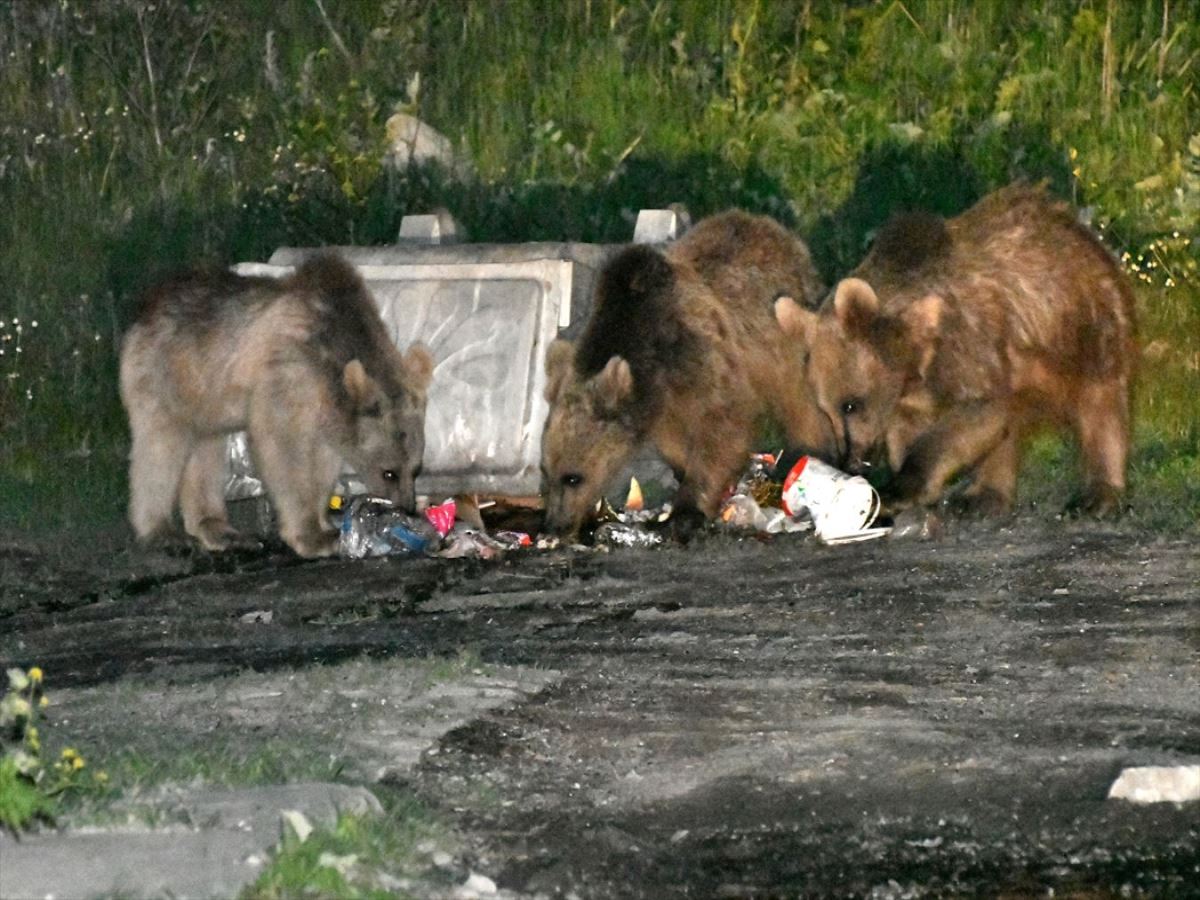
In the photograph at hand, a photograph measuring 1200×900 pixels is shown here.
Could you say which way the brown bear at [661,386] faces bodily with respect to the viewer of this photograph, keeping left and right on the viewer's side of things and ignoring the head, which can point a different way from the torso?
facing the viewer and to the left of the viewer

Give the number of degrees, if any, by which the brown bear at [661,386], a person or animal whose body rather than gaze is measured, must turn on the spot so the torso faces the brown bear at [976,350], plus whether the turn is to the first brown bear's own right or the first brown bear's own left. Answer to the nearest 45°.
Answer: approximately 135° to the first brown bear's own left

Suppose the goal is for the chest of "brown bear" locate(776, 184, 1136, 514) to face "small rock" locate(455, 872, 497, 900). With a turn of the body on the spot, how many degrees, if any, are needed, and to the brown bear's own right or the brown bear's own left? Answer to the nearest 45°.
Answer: approximately 45° to the brown bear's own left

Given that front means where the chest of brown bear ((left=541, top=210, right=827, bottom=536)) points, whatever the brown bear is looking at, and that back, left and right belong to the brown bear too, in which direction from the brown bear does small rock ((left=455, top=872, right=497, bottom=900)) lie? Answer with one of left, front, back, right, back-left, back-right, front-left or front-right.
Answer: front-left

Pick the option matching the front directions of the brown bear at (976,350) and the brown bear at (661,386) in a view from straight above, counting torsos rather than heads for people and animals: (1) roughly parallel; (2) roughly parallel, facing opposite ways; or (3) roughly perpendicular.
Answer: roughly parallel

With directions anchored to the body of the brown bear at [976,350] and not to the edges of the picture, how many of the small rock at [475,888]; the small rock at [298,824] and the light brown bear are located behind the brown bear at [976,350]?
0

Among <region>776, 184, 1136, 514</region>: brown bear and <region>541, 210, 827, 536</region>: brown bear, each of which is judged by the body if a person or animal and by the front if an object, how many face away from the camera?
0

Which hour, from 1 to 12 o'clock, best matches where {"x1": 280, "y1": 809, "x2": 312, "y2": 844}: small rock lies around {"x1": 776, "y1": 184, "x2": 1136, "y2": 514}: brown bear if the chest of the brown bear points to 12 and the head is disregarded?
The small rock is roughly at 11 o'clock from the brown bear.

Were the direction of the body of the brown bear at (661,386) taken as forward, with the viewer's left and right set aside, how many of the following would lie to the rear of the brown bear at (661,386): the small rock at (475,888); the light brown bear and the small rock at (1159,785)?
0
